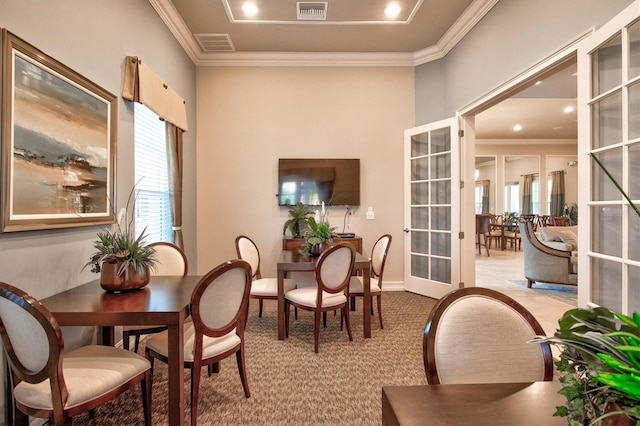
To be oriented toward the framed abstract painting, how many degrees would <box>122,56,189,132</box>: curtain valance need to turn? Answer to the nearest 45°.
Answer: approximately 90° to its right

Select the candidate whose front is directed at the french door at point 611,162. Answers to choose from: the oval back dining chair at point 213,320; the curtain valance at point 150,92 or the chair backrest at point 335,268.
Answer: the curtain valance

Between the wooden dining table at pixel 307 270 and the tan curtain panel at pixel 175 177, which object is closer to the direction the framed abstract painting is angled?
the wooden dining table

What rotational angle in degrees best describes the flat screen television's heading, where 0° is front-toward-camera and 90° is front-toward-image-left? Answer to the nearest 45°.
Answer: approximately 0°

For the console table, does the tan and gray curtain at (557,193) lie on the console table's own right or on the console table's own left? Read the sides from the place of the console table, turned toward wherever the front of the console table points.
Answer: on the console table's own left

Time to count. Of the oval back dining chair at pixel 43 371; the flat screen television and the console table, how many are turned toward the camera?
2

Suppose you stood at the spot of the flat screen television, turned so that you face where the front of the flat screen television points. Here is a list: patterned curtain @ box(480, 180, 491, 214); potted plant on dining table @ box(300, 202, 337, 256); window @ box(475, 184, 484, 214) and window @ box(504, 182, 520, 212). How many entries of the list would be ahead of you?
1

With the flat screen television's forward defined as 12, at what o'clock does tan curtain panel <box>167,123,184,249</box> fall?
The tan curtain panel is roughly at 2 o'clock from the flat screen television.

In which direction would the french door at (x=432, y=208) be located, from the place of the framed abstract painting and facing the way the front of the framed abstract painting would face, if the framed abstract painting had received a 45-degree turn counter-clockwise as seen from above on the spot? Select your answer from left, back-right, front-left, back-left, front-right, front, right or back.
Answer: front

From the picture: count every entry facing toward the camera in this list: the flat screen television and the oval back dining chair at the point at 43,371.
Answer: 1

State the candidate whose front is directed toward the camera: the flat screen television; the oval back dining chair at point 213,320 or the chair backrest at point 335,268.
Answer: the flat screen television

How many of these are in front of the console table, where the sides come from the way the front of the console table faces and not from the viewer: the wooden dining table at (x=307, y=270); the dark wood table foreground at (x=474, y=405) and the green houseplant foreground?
3

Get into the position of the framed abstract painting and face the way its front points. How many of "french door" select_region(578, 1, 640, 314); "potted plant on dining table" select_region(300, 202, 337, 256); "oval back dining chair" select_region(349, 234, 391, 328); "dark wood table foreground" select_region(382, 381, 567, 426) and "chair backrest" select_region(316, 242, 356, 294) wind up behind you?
0

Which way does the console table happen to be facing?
toward the camera

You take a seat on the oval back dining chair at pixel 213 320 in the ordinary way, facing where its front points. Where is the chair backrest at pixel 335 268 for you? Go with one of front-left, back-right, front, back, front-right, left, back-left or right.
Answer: right

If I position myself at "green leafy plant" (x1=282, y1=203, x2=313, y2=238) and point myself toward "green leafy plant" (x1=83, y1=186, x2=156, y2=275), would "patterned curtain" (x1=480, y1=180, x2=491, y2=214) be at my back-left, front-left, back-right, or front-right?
back-left

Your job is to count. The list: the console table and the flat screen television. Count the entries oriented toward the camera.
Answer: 2

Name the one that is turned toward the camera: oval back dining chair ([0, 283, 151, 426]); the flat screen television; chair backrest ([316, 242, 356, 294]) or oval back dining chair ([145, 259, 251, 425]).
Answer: the flat screen television

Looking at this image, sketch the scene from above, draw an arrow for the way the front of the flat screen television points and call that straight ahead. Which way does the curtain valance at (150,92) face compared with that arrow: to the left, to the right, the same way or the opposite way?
to the left

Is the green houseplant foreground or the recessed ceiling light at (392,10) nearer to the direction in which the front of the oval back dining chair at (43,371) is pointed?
the recessed ceiling light

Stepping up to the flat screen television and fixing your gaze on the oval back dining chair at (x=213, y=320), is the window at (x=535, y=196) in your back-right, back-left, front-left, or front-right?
back-left
